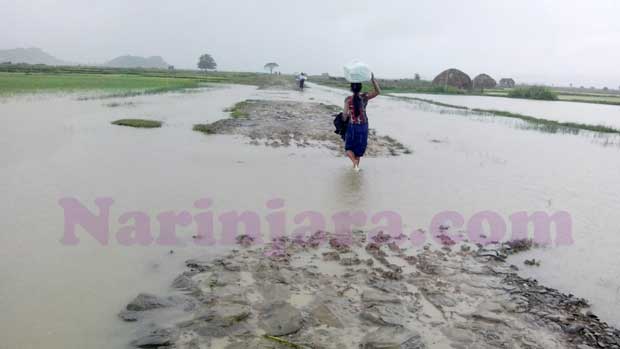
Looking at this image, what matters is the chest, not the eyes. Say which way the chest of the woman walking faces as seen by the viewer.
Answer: away from the camera
